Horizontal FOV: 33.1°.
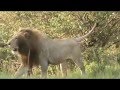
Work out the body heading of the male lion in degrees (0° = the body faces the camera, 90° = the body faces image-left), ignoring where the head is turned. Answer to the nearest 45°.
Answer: approximately 90°
